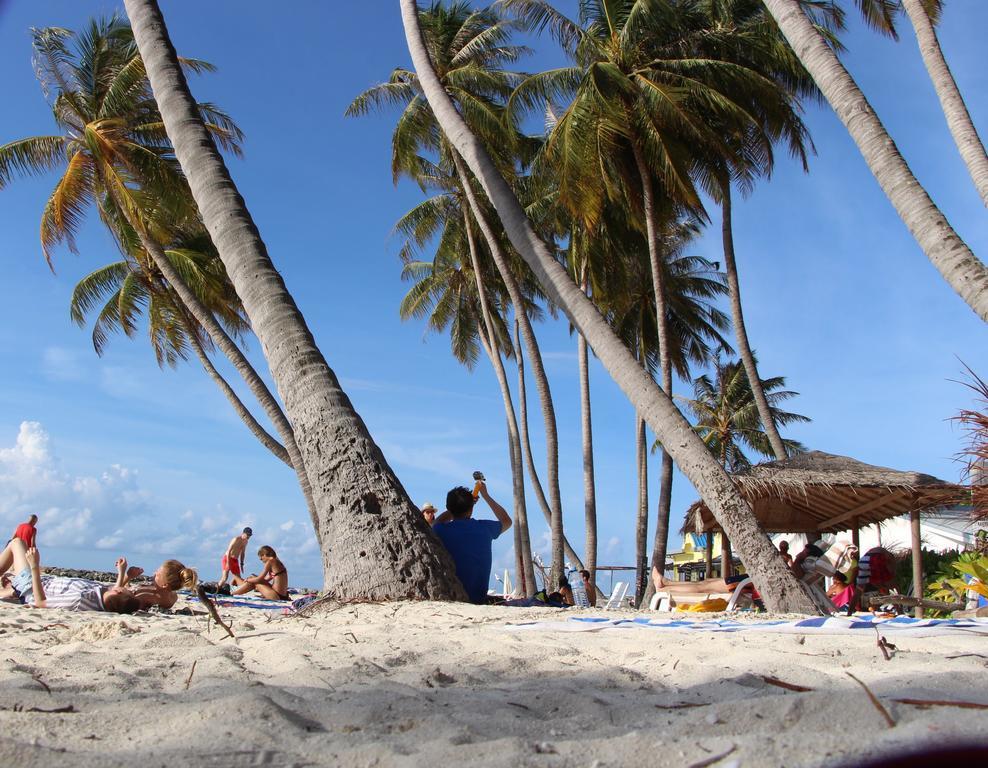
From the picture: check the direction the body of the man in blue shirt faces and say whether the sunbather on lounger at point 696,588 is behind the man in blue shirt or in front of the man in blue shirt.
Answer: in front

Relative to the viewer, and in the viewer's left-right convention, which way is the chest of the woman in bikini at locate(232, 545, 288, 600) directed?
facing to the left of the viewer

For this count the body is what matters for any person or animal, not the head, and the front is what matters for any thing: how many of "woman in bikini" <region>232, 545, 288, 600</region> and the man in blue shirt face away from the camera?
1

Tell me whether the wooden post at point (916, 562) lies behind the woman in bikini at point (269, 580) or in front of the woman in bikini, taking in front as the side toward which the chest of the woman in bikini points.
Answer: behind

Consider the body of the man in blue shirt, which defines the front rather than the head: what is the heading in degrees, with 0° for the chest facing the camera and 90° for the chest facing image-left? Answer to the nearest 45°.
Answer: approximately 180°

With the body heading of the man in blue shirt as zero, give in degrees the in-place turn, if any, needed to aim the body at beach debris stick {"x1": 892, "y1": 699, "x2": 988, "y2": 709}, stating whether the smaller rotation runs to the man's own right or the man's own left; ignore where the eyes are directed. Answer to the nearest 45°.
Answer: approximately 180°

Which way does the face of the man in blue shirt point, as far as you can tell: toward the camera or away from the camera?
away from the camera

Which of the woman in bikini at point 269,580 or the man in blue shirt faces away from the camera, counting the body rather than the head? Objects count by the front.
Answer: the man in blue shirt

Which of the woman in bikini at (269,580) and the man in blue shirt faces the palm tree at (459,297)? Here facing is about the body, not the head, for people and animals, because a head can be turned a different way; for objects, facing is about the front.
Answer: the man in blue shirt

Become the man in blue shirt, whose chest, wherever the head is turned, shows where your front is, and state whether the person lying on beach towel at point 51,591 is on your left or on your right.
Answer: on your left

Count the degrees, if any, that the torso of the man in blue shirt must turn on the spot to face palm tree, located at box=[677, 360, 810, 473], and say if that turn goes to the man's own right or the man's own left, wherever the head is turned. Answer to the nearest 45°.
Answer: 0° — they already face it

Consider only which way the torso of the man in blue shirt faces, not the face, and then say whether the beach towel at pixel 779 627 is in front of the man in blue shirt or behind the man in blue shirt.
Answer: behind
